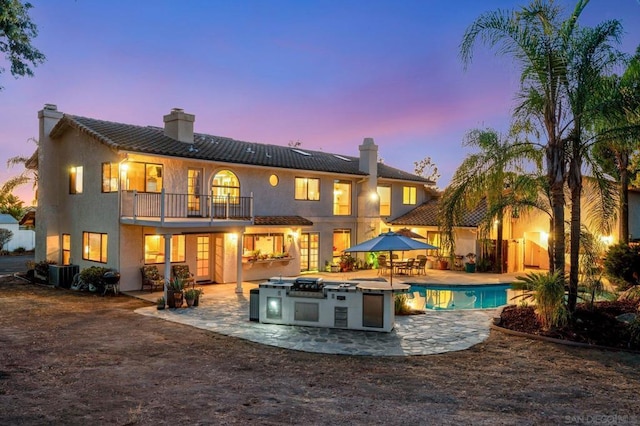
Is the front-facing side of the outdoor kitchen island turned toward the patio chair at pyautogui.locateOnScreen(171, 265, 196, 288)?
no

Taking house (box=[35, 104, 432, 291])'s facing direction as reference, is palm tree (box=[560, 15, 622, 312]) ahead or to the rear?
ahead

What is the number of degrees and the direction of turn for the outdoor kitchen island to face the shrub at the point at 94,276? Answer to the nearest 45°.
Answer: approximately 135° to its right

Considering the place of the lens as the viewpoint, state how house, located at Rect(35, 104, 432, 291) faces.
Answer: facing the viewer and to the right of the viewer

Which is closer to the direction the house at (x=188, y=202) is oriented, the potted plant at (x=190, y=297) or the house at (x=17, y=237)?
the potted plant

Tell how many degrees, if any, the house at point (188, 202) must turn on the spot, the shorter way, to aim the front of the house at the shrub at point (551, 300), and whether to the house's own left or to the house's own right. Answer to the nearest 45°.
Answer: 0° — it already faces it

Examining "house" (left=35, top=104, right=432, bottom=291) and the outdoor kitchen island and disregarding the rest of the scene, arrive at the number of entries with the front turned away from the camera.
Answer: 0

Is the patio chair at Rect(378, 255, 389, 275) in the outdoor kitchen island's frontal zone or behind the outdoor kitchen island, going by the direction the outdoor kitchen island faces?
behind

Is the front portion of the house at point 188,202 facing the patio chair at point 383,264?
no

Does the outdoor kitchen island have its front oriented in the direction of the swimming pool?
no

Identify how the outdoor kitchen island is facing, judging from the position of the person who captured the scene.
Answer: facing the viewer

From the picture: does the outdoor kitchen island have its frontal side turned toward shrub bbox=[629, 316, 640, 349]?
no

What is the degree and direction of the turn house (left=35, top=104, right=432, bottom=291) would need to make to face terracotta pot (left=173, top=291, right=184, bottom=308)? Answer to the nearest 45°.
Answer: approximately 45° to its right

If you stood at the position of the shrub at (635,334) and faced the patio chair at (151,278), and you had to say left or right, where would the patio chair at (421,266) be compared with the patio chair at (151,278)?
right
